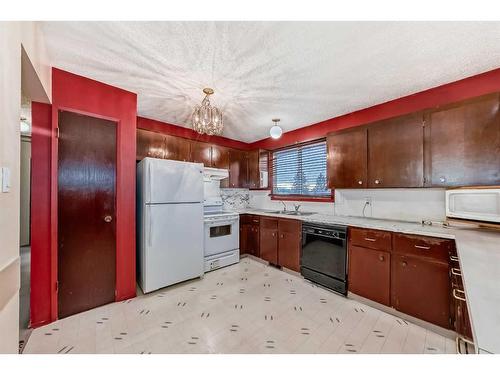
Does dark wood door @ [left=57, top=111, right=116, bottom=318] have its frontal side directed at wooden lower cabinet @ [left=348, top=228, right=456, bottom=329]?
no

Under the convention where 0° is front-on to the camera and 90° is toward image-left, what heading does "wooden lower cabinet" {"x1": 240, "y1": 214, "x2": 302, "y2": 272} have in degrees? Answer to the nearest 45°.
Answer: approximately 45°

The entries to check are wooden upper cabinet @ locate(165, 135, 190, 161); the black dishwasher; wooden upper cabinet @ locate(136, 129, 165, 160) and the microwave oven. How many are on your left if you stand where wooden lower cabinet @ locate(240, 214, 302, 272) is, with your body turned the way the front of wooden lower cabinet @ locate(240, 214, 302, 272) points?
2

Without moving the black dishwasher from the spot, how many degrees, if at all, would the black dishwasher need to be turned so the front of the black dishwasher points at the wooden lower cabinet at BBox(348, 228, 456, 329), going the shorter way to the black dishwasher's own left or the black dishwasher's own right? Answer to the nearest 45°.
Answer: approximately 90° to the black dishwasher's own left

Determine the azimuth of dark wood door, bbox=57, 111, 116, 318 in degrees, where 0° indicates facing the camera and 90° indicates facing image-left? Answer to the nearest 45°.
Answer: approximately 315°

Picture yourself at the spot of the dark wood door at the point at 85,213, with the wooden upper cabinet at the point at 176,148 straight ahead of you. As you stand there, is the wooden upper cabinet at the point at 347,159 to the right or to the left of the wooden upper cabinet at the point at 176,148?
right

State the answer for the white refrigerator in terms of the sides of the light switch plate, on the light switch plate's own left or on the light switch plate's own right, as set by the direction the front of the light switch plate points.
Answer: on the light switch plate's own left

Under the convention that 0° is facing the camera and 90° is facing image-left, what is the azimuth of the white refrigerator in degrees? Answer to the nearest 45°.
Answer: approximately 315°
